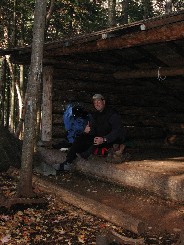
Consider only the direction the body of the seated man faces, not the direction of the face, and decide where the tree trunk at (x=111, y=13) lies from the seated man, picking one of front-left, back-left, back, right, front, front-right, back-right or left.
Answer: back-right

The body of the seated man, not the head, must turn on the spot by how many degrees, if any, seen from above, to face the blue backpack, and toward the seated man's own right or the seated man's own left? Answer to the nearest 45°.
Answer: approximately 90° to the seated man's own right

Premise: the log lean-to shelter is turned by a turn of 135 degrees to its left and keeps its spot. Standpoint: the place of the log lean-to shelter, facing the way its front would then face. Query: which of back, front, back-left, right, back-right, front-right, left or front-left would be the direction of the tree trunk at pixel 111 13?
left

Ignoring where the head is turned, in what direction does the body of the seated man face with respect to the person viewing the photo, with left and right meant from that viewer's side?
facing the viewer and to the left of the viewer
